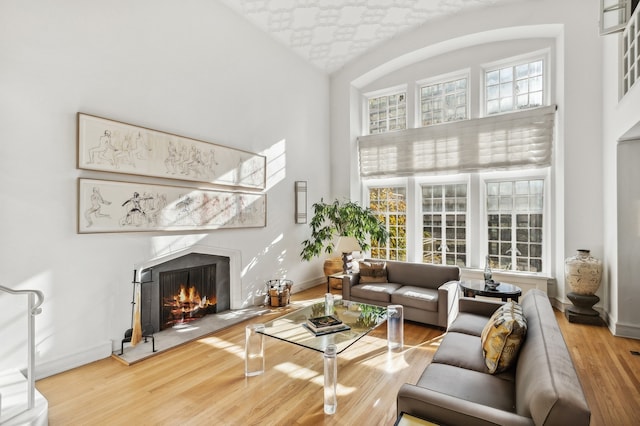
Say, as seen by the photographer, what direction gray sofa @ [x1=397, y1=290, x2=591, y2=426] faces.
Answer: facing to the left of the viewer

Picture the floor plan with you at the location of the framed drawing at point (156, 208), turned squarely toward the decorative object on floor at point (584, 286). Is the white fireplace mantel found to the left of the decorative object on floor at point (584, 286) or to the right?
left

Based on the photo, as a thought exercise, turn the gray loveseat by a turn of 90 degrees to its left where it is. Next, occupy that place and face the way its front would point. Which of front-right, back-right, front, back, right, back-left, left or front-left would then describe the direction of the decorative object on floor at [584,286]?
front-left

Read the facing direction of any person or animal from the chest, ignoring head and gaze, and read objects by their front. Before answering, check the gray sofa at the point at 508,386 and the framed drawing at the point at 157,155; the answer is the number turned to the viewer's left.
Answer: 1
